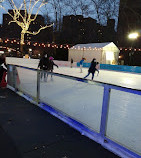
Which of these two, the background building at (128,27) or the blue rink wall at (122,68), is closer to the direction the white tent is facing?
the blue rink wall

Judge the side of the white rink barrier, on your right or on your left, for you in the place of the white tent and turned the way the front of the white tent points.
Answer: on your right

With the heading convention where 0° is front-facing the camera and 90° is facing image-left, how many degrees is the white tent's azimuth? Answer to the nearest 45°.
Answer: approximately 315°

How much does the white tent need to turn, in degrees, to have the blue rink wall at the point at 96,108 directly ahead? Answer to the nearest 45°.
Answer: approximately 45° to its right

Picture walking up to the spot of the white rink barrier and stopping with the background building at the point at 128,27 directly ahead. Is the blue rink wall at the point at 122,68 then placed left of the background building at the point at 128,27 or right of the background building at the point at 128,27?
right

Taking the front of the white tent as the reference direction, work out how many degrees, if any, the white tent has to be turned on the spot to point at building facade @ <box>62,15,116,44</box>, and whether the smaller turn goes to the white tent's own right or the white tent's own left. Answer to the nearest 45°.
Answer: approximately 135° to the white tent's own left

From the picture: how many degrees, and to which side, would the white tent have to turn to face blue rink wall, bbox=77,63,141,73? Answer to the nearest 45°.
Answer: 0° — it already faces it
